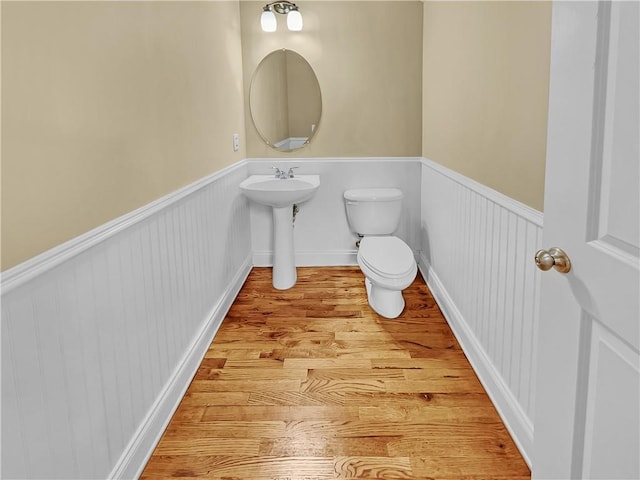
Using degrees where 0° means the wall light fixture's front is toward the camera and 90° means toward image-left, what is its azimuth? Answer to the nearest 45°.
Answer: approximately 0°

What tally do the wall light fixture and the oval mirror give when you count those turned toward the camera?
2

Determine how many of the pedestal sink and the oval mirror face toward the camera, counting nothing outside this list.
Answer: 2
